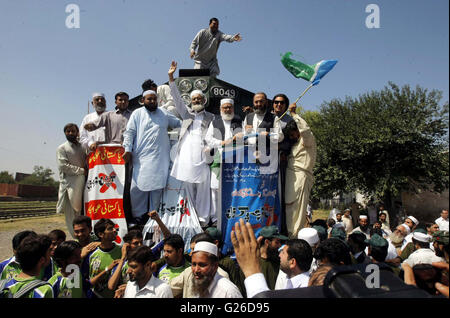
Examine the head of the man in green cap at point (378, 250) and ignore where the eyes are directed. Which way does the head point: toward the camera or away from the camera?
away from the camera

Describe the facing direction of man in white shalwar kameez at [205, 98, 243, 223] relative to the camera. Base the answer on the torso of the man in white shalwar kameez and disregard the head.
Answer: toward the camera

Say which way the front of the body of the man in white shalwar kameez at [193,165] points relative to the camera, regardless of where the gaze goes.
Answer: toward the camera

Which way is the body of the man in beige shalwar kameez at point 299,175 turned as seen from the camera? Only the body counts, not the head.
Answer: to the viewer's left

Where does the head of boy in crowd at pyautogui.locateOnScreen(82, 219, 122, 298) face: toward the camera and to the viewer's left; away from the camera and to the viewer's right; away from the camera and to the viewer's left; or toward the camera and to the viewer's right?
toward the camera and to the viewer's right

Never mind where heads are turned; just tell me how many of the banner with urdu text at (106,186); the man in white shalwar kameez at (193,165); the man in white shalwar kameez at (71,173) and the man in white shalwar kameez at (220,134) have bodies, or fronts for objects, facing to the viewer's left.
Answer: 0

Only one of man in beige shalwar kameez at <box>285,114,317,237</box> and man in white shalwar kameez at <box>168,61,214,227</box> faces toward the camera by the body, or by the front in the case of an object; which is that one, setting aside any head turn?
man in white shalwar kameez at <box>168,61,214,227</box>

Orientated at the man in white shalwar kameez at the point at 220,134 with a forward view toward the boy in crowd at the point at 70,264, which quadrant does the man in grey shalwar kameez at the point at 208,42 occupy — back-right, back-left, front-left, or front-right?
back-right

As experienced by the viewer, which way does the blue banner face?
facing the viewer

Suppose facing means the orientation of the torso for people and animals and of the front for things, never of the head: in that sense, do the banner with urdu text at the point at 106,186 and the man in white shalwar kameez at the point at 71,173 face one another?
no

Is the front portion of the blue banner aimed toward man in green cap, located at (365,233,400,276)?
no

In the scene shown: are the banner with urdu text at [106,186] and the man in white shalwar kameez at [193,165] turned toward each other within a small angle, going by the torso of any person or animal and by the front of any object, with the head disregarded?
no

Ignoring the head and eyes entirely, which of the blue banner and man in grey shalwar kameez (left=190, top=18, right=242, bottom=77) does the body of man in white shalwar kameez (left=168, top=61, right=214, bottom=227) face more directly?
the blue banner

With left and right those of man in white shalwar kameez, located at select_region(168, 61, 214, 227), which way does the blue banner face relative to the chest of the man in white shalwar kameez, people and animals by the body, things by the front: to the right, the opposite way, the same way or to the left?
the same way
